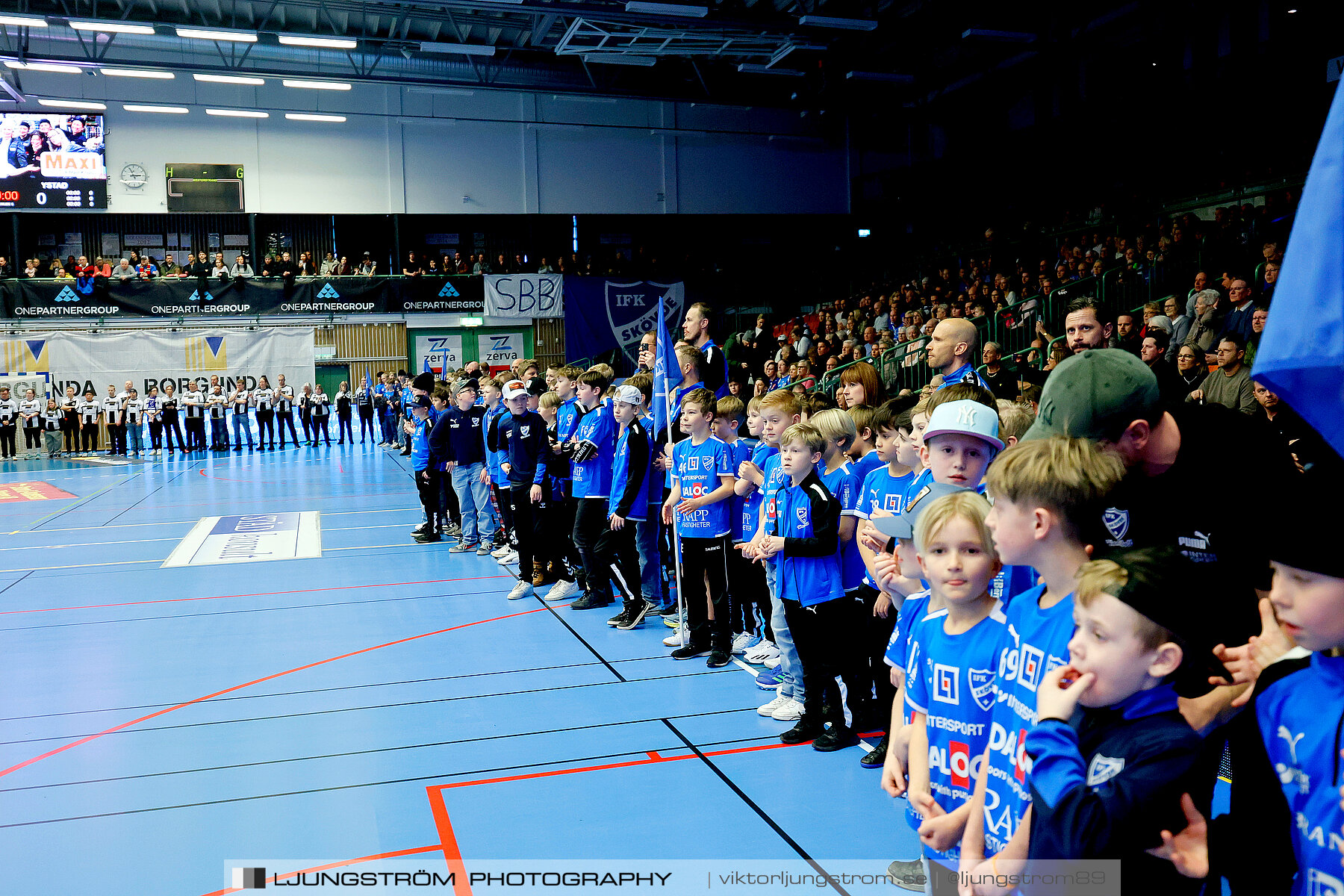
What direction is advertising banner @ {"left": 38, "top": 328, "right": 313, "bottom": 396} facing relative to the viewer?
toward the camera

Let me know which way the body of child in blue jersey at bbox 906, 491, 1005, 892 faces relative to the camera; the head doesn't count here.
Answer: toward the camera

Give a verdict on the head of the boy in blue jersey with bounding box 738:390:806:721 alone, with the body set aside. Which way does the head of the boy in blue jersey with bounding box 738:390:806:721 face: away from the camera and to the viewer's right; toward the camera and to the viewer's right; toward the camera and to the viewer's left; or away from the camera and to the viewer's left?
toward the camera and to the viewer's left

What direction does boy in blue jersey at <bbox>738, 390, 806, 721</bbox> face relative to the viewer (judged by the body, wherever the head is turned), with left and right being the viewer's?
facing the viewer and to the left of the viewer

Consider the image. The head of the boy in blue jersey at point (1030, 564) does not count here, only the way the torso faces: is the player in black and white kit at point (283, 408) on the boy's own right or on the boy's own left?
on the boy's own right

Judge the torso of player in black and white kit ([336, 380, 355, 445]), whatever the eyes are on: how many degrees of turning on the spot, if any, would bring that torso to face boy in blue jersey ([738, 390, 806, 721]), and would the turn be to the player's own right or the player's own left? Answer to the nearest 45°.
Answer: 0° — they already face them

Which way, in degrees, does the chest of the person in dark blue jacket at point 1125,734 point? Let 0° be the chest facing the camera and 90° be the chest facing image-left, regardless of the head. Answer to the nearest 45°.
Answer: approximately 45°

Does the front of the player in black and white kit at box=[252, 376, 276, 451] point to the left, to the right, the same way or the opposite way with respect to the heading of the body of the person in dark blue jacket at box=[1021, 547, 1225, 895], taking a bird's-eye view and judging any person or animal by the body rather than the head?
to the left

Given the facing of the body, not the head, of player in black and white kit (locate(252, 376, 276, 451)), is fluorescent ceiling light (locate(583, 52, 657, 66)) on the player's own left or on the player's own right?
on the player's own left

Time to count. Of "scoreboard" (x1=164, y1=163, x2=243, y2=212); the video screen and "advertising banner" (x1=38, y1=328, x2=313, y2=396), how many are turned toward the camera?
3

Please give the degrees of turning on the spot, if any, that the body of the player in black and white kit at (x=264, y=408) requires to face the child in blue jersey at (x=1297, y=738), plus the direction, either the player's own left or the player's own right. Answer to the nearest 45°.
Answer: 0° — they already face them

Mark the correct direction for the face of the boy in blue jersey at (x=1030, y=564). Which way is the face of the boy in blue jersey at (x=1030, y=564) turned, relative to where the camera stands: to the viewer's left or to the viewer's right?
to the viewer's left

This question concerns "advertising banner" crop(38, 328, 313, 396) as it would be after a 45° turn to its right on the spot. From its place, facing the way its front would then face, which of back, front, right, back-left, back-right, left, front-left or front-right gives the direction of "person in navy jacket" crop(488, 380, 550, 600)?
front-left

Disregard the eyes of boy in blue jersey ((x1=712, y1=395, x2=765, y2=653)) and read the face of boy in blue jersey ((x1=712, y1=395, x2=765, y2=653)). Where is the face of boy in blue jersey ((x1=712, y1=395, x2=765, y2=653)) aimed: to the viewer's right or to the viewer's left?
to the viewer's left

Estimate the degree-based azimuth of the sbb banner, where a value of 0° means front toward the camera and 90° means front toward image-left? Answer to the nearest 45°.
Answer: approximately 0°

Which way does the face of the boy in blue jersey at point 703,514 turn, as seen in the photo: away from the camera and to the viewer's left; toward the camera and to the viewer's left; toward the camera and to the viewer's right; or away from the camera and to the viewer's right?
toward the camera and to the viewer's left

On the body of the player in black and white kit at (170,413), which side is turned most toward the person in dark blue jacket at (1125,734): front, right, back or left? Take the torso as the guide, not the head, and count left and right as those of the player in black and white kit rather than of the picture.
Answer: front
